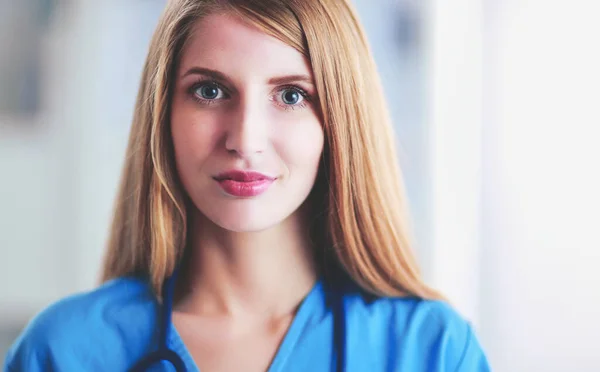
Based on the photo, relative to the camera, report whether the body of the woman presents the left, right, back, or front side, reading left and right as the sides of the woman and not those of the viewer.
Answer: front
